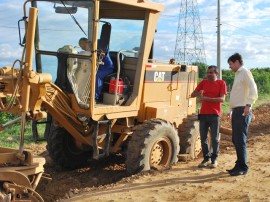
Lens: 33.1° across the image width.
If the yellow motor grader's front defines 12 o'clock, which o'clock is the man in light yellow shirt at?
The man in light yellow shirt is roughly at 8 o'clock from the yellow motor grader.

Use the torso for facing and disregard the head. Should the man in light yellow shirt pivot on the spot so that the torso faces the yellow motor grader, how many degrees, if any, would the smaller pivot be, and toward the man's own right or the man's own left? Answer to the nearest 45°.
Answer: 0° — they already face it

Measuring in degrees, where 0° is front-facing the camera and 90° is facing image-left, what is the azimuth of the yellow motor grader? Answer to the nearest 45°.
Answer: approximately 45°

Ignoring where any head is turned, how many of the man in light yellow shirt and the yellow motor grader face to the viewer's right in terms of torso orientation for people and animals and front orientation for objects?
0

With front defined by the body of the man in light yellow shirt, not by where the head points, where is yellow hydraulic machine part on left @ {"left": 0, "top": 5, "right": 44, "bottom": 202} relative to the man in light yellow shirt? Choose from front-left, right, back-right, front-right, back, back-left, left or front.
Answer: front-left

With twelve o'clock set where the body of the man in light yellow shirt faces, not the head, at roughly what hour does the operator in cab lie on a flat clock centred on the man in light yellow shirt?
The operator in cab is roughly at 12 o'clock from the man in light yellow shirt.

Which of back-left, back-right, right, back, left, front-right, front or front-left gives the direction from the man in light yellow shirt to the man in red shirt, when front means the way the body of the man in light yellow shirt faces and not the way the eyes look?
front-right

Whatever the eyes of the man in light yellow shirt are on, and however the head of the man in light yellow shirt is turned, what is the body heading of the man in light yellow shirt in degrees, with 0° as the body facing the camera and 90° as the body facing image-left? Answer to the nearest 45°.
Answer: approximately 90°
